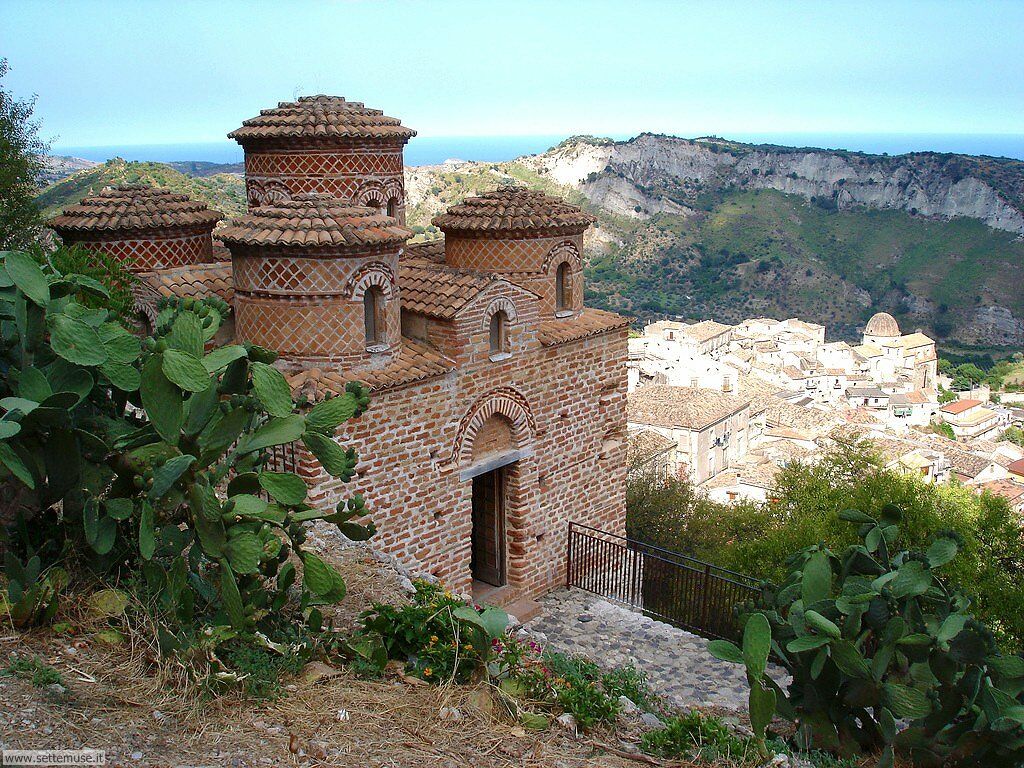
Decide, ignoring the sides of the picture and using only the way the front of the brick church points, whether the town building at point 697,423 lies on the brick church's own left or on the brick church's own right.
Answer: on the brick church's own left

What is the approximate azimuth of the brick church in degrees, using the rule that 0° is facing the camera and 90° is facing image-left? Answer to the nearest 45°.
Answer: approximately 315°

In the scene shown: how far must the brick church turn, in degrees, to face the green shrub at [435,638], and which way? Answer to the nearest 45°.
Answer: approximately 45° to its right

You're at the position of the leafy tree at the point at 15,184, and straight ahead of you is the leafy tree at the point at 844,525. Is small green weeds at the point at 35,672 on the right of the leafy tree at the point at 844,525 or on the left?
right

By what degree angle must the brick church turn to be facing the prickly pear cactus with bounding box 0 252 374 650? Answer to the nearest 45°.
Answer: approximately 45° to its right

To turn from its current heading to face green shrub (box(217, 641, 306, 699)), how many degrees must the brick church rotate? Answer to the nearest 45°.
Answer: approximately 45° to its right
